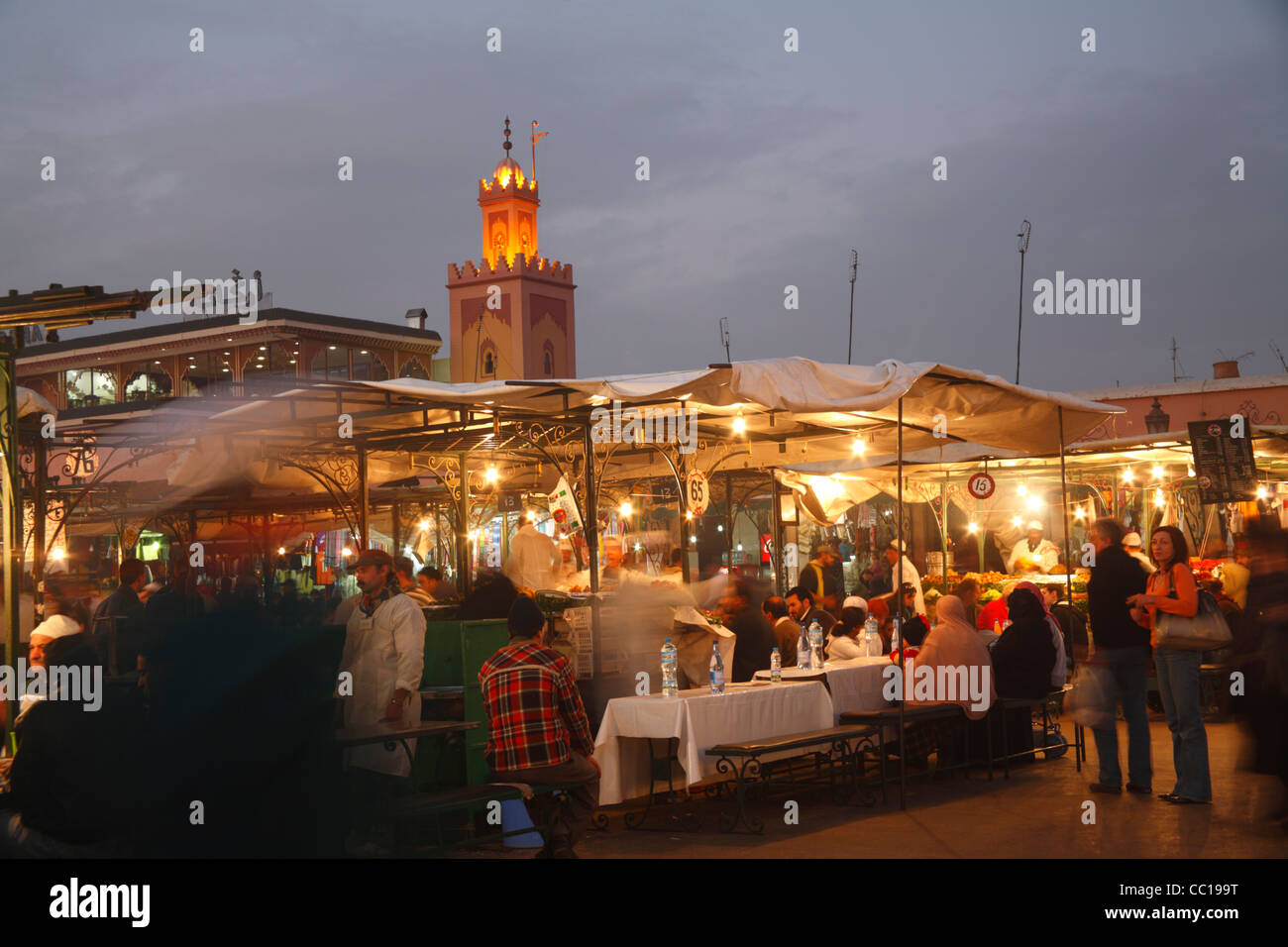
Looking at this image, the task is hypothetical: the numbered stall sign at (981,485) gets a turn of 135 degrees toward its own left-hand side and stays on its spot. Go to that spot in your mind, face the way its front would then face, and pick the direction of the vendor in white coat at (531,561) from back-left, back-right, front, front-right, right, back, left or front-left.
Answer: back

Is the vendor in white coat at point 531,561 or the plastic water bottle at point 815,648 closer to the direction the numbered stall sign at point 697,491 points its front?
the plastic water bottle

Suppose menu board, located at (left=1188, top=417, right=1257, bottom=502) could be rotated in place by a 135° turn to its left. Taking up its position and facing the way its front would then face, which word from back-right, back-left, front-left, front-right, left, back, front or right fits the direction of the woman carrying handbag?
back-right

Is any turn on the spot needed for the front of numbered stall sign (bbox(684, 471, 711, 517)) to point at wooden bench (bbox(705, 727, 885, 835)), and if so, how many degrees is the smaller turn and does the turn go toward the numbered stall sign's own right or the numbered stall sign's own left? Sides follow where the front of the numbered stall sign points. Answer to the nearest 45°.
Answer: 0° — it already faces it

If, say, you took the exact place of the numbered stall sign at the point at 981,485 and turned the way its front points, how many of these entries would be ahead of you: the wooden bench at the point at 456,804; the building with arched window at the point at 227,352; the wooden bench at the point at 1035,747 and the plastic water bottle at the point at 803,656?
3

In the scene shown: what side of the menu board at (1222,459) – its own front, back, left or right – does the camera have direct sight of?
front

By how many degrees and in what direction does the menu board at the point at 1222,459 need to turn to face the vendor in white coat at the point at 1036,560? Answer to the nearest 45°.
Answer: approximately 135° to its right

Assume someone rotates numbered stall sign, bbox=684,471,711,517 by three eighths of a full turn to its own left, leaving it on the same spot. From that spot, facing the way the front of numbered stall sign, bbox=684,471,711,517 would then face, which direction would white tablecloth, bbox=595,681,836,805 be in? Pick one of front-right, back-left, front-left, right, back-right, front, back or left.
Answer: back-right

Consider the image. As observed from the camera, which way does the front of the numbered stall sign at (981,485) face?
facing the viewer

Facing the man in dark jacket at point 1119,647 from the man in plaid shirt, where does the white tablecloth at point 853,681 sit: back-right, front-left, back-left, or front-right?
front-left

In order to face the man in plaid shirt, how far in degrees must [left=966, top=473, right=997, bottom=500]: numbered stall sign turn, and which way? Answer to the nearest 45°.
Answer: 0° — it already faces them

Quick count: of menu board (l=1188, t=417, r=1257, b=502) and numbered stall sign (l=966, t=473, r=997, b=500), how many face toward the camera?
2

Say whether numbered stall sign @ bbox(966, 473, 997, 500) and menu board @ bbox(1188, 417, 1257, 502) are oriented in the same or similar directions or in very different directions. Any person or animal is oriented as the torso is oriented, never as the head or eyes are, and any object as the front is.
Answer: same or similar directions

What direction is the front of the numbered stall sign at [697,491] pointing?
toward the camera

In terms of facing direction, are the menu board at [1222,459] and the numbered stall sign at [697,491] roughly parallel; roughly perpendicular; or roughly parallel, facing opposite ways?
roughly parallel

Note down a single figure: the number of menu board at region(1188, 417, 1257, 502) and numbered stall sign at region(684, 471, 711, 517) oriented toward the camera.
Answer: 2
